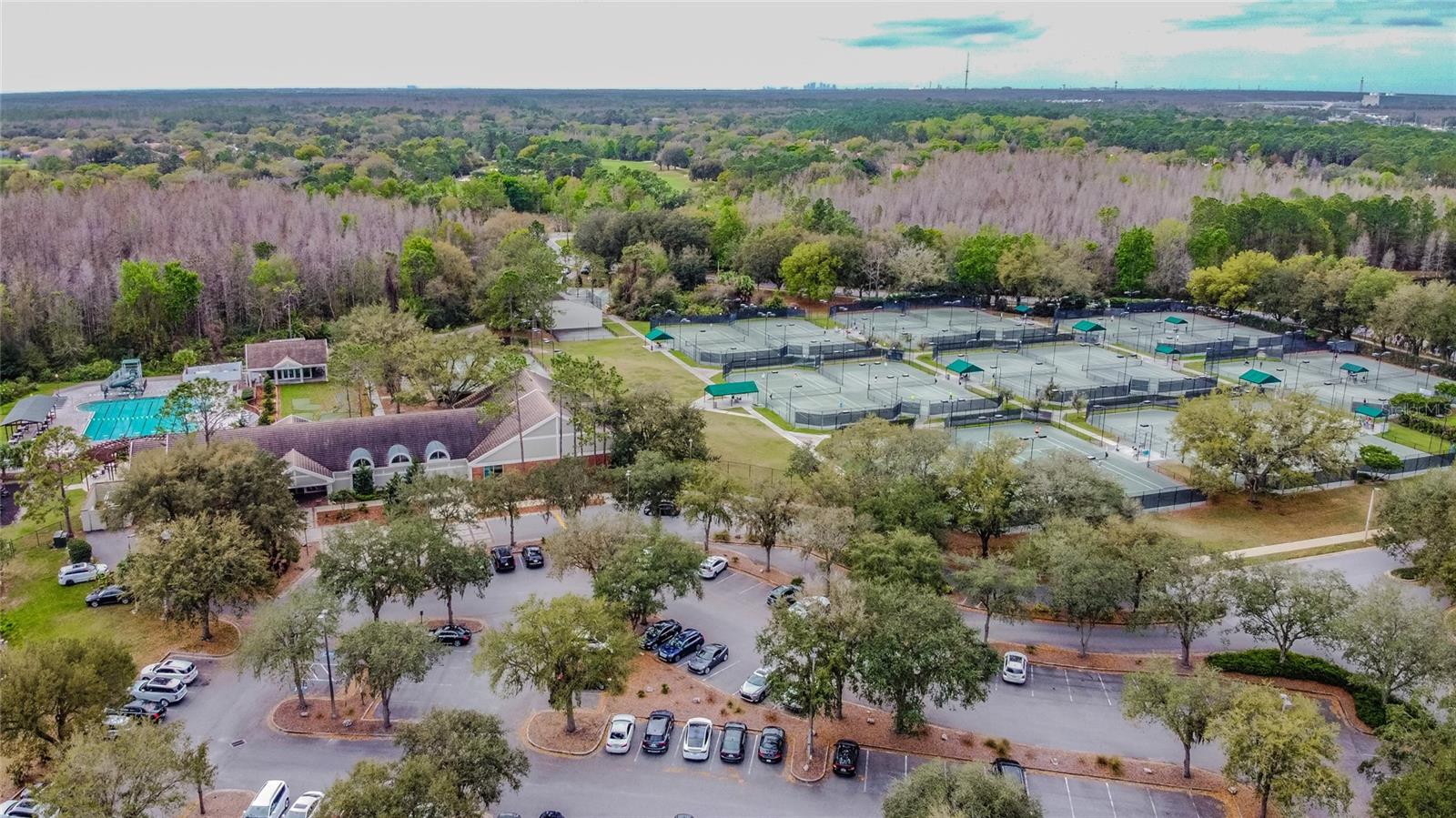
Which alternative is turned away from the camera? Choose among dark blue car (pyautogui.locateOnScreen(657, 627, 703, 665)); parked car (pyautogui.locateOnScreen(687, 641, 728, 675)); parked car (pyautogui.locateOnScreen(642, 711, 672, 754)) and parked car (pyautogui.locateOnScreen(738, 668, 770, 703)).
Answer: parked car (pyautogui.locateOnScreen(642, 711, 672, 754))

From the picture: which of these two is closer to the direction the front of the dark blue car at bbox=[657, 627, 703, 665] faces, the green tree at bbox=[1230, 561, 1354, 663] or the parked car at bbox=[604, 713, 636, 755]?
the parked car

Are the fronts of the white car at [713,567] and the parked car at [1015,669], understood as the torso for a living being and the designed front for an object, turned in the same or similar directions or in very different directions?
same or similar directions

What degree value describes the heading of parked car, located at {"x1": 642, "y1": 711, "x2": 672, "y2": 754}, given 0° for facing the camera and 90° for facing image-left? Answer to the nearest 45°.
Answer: approximately 180°

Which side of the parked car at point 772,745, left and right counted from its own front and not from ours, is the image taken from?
back

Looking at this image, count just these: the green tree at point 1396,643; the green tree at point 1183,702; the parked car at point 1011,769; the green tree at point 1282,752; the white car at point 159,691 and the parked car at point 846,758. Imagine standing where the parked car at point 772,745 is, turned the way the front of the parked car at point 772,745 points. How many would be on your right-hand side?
5

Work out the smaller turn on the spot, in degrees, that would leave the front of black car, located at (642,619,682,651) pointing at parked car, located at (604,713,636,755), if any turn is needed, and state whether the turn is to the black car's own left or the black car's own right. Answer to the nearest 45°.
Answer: approximately 45° to the black car's own left

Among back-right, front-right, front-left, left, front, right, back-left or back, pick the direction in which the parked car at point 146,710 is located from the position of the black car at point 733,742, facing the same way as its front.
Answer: left

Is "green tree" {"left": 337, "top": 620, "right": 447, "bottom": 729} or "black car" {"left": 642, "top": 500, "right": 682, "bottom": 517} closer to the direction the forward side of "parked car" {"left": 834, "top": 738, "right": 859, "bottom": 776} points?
the black car

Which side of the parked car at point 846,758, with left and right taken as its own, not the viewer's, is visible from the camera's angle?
back

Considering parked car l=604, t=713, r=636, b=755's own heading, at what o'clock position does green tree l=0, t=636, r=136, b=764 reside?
The green tree is roughly at 9 o'clock from the parked car.

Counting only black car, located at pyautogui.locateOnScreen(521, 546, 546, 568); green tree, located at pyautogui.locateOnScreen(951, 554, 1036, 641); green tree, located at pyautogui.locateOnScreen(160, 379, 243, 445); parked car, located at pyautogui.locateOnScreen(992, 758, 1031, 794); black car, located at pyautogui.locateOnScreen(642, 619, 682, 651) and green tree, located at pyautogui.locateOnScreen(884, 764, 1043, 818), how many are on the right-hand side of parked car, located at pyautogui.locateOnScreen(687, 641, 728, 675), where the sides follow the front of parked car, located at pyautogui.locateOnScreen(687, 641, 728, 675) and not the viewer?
3

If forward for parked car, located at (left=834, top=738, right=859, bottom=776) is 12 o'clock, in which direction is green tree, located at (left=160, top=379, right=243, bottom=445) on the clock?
The green tree is roughly at 10 o'clock from the parked car.

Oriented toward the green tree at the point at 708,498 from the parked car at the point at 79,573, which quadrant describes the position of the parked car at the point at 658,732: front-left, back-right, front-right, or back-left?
front-right

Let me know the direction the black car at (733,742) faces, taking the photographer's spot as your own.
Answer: facing away from the viewer

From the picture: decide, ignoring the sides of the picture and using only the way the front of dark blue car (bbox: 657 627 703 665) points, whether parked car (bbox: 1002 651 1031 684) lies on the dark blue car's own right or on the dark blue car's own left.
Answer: on the dark blue car's own left

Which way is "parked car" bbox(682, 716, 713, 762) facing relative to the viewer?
away from the camera

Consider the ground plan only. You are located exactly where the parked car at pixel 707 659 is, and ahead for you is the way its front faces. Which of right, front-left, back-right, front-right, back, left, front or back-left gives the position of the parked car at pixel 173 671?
front-right
